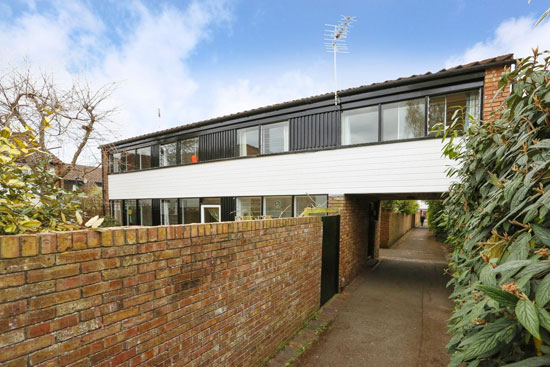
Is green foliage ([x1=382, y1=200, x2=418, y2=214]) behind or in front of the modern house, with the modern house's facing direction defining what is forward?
behind

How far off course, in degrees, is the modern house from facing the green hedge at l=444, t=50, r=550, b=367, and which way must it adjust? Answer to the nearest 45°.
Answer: approximately 45° to its left
